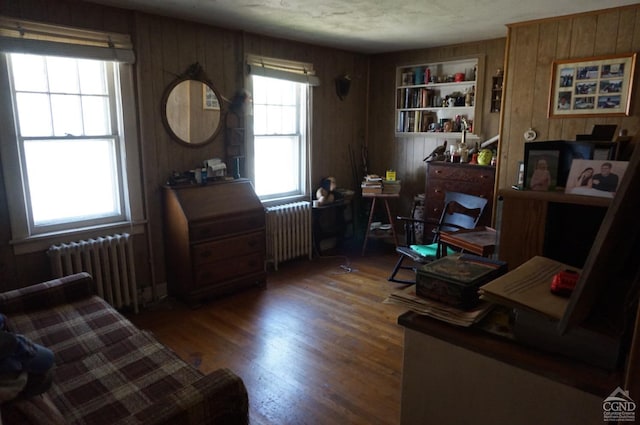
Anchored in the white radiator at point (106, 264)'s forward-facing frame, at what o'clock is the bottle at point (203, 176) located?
The bottle is roughly at 10 o'clock from the white radiator.

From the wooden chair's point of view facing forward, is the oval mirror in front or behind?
in front

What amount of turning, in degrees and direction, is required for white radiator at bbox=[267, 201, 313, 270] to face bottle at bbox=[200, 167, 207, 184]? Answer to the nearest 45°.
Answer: approximately 90° to its right

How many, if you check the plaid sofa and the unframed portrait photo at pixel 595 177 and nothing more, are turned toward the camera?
1

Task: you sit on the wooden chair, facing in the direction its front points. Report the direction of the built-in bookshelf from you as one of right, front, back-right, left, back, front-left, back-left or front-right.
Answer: back-right

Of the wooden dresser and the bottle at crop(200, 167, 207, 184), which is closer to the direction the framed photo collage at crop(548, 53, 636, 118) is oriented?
the bottle

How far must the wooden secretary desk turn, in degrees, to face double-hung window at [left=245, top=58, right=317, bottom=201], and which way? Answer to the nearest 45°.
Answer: approximately 90° to its left

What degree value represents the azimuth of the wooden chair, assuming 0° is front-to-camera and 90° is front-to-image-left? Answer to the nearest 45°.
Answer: approximately 45°

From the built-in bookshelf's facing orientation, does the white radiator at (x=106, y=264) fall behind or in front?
in front

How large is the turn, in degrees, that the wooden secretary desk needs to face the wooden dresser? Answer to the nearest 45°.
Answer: approximately 45° to its left

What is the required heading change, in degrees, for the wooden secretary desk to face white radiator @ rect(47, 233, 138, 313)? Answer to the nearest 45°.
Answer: approximately 135° to its right

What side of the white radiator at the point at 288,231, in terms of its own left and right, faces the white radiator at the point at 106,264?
right

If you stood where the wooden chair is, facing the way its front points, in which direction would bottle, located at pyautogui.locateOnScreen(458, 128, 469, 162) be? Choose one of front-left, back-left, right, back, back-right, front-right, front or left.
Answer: back-right
